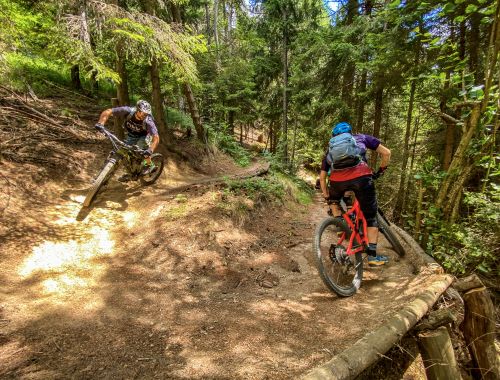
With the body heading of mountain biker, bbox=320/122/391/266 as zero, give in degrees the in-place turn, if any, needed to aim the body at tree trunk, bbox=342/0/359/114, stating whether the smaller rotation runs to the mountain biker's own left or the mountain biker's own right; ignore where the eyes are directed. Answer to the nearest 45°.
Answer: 0° — they already face it

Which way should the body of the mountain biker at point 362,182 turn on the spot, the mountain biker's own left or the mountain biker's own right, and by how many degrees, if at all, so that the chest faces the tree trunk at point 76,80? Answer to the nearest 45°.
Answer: approximately 45° to the mountain biker's own left

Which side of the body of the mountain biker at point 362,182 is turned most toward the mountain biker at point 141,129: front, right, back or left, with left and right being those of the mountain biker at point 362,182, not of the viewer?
left

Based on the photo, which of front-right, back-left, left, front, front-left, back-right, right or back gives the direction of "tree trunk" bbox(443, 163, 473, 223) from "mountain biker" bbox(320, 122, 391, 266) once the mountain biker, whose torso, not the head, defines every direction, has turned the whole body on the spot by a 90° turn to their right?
front-left

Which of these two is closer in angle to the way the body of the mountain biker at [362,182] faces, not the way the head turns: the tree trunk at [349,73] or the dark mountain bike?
the tree trunk

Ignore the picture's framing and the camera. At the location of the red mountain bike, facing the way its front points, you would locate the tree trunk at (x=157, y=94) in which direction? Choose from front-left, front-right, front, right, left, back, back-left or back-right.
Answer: left

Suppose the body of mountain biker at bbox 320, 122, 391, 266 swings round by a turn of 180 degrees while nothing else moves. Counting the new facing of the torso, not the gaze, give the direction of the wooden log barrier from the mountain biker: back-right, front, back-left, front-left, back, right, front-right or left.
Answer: front

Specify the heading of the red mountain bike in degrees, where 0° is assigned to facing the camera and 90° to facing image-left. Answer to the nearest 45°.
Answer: approximately 225°

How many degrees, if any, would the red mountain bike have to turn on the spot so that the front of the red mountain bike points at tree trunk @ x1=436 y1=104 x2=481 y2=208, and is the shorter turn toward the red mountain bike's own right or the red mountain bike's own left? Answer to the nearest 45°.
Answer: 0° — it already faces it

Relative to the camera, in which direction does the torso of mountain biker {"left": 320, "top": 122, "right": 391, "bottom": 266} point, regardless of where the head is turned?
away from the camera

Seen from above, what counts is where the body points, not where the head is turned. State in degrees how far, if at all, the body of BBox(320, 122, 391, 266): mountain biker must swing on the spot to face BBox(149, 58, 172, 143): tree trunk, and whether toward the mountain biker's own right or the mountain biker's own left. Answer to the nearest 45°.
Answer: approximately 45° to the mountain biker's own left

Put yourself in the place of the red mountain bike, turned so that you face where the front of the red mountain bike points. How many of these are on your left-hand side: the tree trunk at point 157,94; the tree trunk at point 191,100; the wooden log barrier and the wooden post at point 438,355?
2
